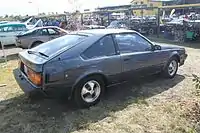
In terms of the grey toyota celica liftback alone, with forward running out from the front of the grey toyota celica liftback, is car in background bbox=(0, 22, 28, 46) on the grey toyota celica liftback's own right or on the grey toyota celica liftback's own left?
on the grey toyota celica liftback's own left

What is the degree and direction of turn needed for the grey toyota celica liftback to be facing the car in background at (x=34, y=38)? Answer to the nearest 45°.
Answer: approximately 45° to its left

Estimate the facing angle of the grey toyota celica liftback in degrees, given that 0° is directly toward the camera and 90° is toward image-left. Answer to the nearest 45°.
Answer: approximately 225°
